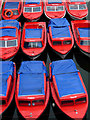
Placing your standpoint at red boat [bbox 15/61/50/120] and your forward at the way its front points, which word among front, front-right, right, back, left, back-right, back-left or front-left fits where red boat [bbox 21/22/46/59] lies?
back

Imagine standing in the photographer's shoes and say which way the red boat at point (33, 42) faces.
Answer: facing the viewer

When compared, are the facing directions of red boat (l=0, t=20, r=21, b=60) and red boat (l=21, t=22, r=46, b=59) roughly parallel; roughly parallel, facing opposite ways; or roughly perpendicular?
roughly parallel

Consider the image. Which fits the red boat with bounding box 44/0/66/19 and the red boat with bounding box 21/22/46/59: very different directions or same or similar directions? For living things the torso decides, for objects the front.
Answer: same or similar directions

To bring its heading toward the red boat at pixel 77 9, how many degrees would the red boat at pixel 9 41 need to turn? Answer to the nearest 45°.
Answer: approximately 135° to its left

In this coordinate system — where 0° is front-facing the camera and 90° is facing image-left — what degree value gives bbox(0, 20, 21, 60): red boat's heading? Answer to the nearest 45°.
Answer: approximately 0°

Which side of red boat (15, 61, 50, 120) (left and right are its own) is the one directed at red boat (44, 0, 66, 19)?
back

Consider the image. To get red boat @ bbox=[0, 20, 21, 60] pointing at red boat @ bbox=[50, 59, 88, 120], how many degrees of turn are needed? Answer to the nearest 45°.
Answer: approximately 45° to its left

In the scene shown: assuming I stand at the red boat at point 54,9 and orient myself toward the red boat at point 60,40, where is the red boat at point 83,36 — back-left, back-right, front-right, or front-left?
front-left

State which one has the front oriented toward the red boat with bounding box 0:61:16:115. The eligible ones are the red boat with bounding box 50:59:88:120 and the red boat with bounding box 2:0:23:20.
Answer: the red boat with bounding box 2:0:23:20

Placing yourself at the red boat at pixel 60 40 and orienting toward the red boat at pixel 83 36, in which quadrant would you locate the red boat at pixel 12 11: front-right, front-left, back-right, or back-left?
back-left

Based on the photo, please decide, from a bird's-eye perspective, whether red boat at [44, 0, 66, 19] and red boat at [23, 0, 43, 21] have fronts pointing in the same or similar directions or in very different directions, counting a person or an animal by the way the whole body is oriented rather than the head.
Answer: same or similar directions

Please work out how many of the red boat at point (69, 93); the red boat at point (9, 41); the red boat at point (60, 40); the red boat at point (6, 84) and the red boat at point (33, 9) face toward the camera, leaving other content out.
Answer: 5

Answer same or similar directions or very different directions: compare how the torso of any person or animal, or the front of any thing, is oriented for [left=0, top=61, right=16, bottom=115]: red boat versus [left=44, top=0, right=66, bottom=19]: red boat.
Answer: same or similar directions

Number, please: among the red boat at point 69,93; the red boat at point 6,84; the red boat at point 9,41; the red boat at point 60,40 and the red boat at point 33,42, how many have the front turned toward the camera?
5

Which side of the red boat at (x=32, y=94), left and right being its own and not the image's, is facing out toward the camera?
front

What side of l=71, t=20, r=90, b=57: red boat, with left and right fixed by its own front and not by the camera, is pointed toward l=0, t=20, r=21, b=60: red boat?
right

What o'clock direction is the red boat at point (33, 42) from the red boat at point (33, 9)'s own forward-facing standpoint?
the red boat at point (33, 42) is roughly at 12 o'clock from the red boat at point (33, 9).

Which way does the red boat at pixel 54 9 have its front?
toward the camera
